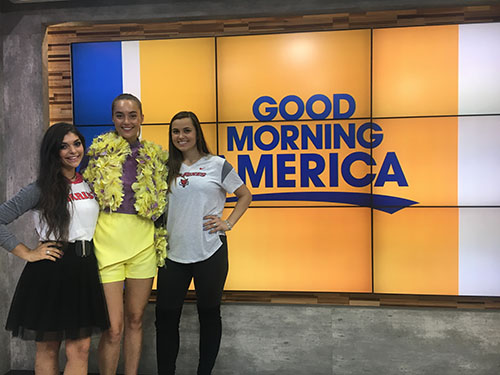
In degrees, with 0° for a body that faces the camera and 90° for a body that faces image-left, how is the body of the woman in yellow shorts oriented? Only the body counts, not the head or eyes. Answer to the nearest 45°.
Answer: approximately 0°

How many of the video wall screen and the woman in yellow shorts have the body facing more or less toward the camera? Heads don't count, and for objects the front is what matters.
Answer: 2

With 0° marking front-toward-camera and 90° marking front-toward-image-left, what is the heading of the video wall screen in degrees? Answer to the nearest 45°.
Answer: approximately 0°

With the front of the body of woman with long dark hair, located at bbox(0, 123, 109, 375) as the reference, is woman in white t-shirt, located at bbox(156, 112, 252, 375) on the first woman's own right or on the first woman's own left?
on the first woman's own left

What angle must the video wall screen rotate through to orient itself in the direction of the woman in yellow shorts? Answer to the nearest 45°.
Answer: approximately 45° to its right

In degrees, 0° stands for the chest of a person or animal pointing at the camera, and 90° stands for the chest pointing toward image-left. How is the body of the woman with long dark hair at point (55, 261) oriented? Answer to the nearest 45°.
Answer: approximately 315°
